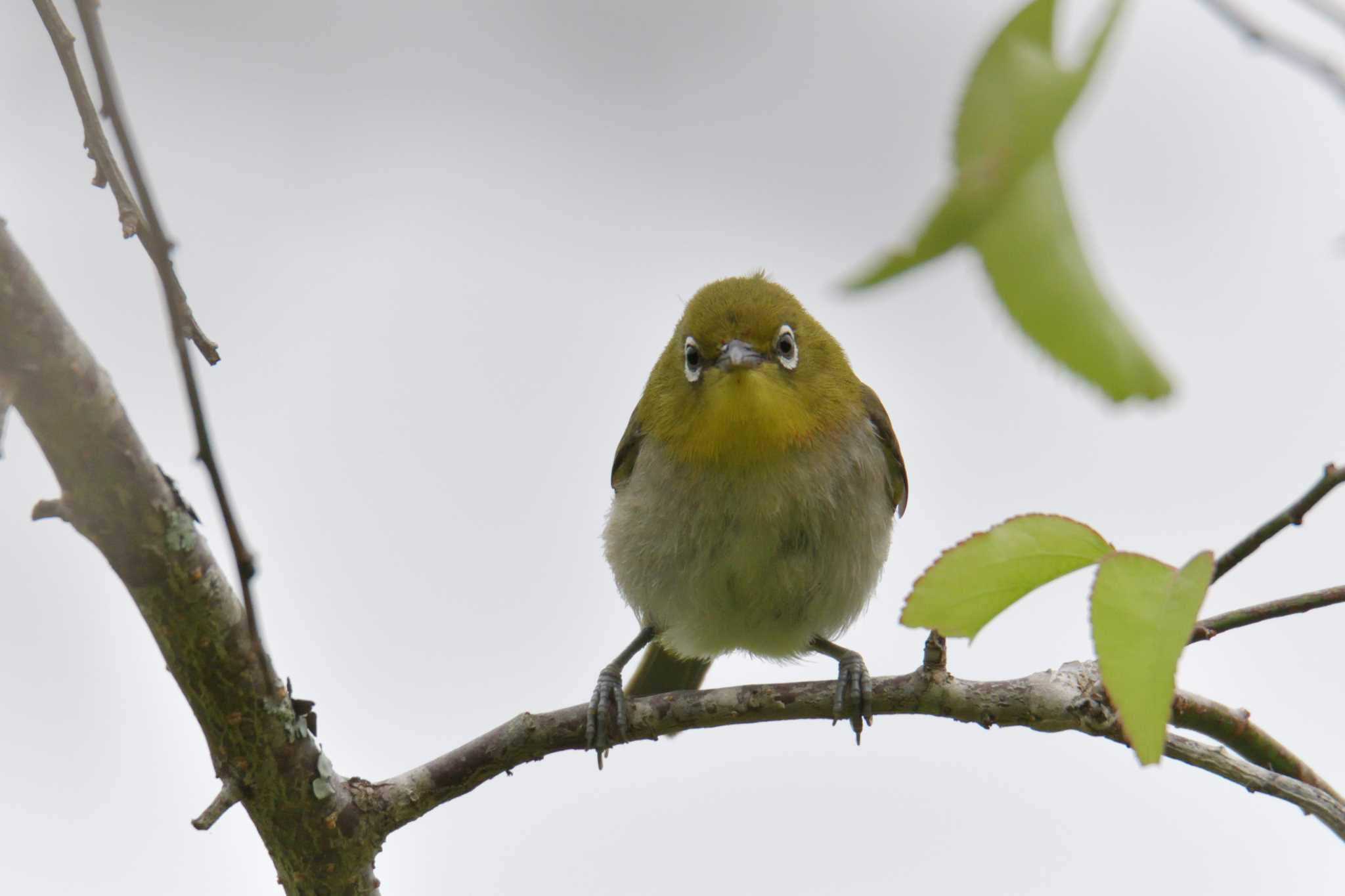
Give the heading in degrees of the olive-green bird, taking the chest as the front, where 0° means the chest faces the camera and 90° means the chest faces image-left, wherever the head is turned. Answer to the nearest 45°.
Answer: approximately 0°

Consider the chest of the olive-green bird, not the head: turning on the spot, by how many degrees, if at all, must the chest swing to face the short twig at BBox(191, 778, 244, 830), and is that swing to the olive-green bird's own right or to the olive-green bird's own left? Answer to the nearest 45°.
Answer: approximately 45° to the olive-green bird's own right

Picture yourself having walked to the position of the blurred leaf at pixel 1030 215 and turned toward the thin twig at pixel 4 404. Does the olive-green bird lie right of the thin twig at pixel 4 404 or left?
right

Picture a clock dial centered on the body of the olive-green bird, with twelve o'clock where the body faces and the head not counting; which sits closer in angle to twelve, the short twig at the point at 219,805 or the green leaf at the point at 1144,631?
the green leaf

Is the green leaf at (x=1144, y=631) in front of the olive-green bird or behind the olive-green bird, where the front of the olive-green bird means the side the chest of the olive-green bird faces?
in front

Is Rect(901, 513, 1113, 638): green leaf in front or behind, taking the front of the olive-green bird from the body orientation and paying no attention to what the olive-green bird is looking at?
in front
